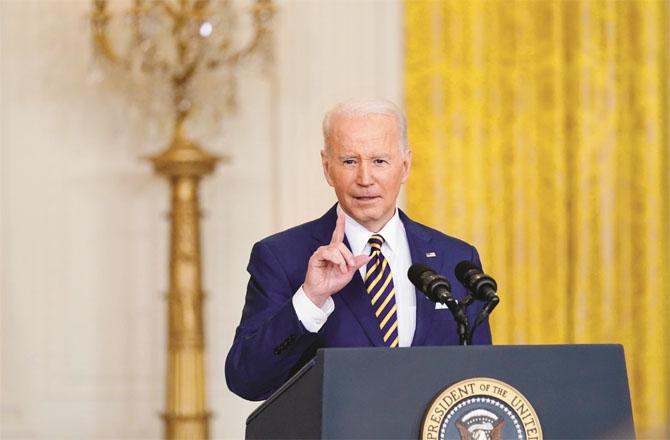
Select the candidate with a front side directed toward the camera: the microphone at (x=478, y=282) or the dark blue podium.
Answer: the dark blue podium

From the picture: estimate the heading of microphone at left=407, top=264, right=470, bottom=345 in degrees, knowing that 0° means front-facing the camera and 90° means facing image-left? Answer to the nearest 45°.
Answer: approximately 135°

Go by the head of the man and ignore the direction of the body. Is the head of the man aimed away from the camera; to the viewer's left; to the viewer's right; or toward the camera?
toward the camera

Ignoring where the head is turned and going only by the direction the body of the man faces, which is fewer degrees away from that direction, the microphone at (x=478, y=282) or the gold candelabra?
the microphone

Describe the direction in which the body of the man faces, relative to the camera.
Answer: toward the camera

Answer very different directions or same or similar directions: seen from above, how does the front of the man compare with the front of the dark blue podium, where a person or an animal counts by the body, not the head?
same or similar directions

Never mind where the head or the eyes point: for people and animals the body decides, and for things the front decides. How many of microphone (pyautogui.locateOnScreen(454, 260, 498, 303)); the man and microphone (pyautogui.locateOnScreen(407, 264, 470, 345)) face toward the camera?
1

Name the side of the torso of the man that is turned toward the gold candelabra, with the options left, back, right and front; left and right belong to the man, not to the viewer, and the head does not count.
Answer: back

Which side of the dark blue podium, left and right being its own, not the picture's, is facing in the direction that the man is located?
back

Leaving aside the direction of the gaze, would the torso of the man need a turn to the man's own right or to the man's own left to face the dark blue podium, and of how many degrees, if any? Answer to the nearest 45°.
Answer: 0° — they already face it

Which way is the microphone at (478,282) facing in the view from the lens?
facing away from the viewer and to the left of the viewer

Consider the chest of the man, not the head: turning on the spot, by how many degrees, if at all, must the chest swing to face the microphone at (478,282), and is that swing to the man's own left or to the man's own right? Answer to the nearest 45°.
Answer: approximately 45° to the man's own left
